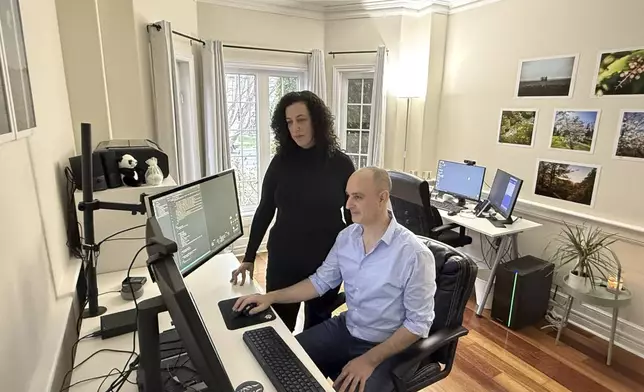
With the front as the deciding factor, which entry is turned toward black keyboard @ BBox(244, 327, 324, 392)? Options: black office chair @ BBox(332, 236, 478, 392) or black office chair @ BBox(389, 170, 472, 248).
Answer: black office chair @ BBox(332, 236, 478, 392)

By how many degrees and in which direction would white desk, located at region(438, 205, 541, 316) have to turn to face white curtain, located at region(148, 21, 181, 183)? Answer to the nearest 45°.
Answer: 0° — it already faces it

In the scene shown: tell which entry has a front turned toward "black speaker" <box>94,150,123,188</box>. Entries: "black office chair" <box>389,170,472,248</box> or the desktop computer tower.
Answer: the desktop computer tower

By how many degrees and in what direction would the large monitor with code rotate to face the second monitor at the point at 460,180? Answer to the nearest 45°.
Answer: approximately 90° to its left

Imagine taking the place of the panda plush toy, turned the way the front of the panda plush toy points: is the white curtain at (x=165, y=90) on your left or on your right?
on your left

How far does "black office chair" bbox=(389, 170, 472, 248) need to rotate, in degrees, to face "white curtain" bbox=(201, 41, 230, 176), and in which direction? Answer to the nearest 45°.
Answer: approximately 135° to its left

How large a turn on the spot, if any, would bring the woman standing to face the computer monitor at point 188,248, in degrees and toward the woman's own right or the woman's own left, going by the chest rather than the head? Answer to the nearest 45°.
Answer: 0° — they already face it

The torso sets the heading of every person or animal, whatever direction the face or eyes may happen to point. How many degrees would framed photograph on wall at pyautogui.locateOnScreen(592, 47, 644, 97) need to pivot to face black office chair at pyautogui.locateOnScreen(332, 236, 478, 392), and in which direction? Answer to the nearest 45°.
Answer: approximately 45° to its left

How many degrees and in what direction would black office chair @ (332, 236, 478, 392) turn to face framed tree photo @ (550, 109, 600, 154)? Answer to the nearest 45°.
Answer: approximately 180°

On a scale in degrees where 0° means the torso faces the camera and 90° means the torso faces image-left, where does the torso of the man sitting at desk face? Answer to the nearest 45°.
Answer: approximately 45°

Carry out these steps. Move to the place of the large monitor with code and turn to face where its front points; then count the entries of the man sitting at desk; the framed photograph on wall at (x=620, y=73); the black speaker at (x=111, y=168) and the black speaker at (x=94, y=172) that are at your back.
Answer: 2
